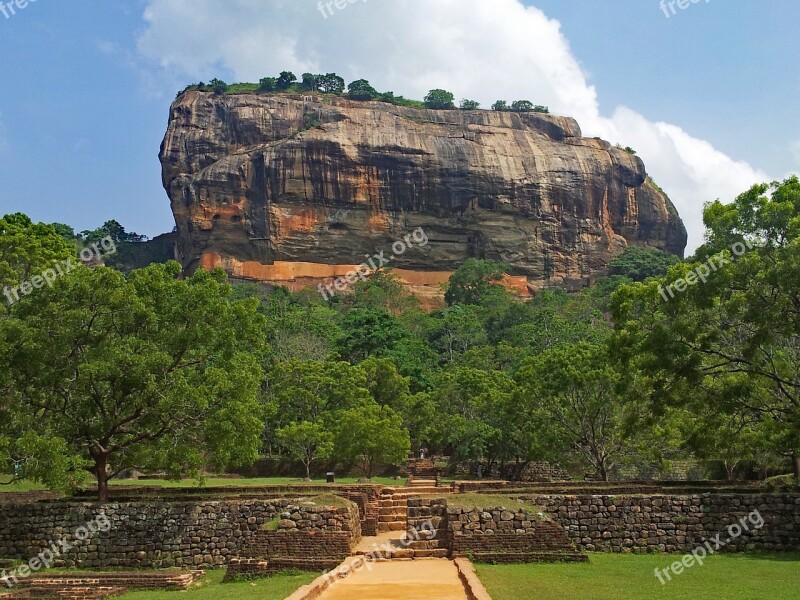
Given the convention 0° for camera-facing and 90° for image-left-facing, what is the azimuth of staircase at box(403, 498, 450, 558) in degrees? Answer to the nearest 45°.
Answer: approximately 0°

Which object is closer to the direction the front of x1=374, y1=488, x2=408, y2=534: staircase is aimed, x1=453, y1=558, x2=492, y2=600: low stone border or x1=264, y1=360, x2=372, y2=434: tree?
the low stone border

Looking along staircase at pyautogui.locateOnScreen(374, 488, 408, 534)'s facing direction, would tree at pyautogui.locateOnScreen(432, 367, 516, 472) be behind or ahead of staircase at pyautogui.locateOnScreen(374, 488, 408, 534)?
behind

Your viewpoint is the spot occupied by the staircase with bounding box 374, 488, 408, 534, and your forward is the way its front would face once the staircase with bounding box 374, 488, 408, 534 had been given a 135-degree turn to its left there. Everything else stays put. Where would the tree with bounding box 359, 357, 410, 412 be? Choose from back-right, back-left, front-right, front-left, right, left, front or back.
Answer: front-left

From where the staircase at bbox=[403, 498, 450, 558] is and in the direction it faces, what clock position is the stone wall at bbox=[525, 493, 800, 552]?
The stone wall is roughly at 9 o'clock from the staircase.

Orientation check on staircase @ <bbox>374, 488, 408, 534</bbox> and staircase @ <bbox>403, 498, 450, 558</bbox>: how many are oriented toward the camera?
2

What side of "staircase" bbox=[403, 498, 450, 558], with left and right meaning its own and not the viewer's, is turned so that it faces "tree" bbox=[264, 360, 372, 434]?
back

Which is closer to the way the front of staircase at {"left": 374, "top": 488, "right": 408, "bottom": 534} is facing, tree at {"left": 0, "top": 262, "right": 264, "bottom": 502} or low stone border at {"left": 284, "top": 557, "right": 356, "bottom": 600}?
the low stone border

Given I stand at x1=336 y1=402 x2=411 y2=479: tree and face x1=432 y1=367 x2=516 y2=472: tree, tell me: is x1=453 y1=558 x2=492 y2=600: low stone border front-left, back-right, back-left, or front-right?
back-right

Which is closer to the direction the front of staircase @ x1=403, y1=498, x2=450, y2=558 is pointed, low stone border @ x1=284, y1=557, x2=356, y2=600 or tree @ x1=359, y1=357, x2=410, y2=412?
the low stone border

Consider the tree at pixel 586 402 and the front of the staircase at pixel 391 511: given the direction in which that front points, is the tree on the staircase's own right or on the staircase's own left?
on the staircase's own left
